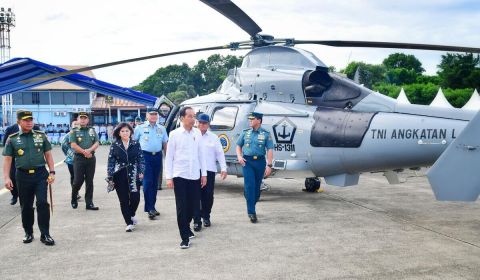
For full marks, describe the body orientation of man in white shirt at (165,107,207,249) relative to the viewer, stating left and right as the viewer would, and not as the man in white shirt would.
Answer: facing the viewer

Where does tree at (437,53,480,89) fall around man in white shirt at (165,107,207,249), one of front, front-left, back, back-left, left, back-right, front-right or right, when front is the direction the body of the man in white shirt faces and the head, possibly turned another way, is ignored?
back-left

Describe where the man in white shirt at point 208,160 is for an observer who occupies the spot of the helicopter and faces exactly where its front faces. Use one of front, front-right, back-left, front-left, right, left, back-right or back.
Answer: left

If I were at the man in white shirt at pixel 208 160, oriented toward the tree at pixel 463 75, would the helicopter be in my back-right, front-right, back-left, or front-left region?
front-right

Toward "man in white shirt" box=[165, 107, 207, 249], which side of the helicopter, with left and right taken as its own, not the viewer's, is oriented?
left

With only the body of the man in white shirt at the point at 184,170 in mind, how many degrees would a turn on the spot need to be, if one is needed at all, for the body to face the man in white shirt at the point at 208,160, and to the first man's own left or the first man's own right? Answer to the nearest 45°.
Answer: approximately 180°

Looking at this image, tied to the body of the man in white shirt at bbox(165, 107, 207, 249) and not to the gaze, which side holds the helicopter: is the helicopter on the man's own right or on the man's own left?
on the man's own left

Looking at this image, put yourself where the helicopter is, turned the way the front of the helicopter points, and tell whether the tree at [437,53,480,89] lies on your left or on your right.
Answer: on your right

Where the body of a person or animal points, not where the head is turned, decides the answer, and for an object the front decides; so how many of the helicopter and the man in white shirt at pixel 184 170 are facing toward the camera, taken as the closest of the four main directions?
1

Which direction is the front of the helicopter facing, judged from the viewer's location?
facing away from the viewer and to the left of the viewer

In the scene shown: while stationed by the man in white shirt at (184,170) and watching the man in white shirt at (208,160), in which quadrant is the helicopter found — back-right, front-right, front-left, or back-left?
front-right
